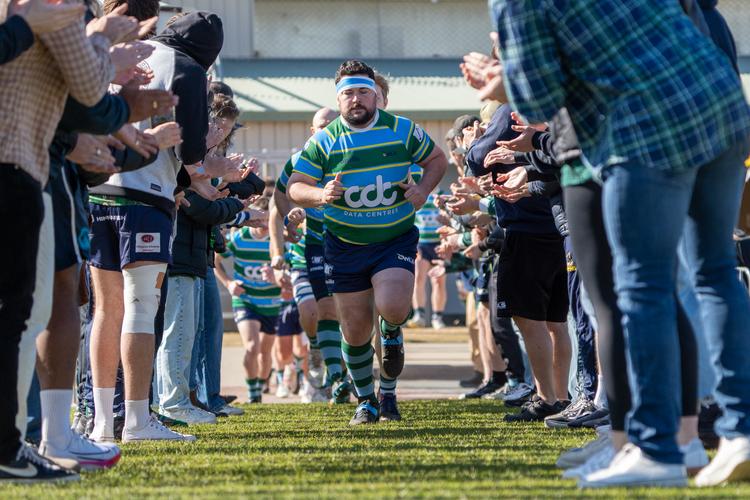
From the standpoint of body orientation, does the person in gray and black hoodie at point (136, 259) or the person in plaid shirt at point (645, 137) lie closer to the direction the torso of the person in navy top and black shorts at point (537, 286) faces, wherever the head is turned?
the person in gray and black hoodie

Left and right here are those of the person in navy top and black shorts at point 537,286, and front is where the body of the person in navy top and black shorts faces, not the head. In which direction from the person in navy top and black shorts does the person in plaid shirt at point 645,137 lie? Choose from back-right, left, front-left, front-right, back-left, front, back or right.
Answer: left

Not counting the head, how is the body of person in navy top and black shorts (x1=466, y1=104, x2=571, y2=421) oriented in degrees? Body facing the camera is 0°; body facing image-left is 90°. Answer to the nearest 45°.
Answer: approximately 90°

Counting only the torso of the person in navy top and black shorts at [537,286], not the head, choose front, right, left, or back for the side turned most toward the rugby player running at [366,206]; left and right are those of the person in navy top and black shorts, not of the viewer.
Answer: front

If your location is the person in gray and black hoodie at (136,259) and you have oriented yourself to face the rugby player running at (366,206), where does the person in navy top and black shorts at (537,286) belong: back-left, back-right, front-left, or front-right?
front-right

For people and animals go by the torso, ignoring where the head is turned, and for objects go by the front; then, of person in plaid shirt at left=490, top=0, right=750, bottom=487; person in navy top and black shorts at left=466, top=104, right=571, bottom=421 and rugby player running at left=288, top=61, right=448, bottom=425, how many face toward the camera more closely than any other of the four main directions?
1

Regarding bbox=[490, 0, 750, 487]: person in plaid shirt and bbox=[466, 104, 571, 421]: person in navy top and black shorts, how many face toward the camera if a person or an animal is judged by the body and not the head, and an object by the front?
0

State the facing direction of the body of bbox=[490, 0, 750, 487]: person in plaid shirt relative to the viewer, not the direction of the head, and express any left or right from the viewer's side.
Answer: facing to the left of the viewer

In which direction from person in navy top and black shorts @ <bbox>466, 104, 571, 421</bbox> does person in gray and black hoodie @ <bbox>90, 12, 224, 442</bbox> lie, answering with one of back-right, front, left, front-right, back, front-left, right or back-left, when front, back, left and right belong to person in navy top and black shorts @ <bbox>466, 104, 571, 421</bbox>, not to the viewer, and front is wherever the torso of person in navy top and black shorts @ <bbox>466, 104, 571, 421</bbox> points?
front-left

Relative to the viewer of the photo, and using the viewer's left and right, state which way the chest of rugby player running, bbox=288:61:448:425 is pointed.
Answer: facing the viewer

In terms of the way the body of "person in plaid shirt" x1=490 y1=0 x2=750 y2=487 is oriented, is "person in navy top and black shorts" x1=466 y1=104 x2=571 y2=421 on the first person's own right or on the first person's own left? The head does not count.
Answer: on the first person's own right

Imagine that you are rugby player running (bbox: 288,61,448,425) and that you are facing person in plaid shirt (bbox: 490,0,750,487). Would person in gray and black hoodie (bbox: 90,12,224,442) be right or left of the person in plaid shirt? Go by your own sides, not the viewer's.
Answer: right

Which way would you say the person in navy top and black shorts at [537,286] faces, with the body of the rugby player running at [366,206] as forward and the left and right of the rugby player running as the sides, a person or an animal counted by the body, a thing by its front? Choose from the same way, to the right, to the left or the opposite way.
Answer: to the right
